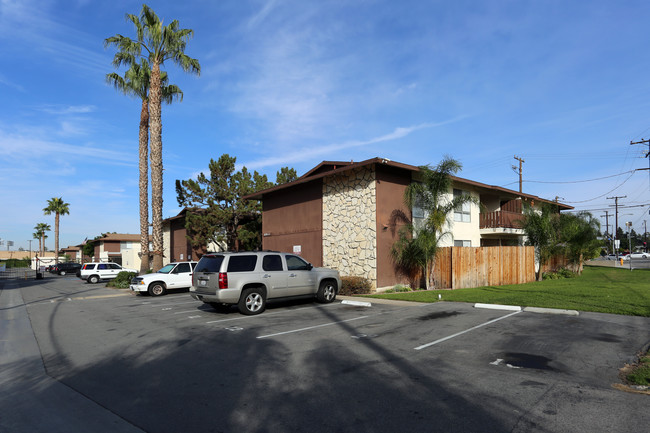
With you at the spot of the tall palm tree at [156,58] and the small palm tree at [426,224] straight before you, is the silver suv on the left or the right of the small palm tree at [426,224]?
right

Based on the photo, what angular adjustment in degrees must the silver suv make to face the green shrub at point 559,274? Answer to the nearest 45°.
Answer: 0° — it already faces it

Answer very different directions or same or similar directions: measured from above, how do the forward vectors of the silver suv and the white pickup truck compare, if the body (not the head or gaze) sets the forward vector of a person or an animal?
very different directions

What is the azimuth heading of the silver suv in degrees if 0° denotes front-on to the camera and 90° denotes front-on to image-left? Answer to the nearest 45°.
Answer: approximately 225°

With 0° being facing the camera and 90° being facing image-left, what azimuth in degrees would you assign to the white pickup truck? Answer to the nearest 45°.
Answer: approximately 45°

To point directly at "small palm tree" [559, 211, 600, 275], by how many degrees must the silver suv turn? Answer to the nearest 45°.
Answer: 0° — it already faces it
